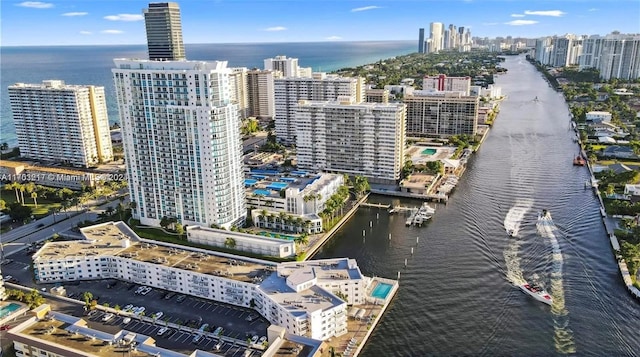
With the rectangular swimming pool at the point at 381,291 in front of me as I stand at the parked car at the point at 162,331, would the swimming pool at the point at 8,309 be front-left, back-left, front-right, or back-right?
back-left

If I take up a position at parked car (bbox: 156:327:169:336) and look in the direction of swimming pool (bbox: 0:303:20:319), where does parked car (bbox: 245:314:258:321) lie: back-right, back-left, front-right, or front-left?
back-right

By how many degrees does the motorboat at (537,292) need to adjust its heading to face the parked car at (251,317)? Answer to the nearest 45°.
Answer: approximately 90° to its right

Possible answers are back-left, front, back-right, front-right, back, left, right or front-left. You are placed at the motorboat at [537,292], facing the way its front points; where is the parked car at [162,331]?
right

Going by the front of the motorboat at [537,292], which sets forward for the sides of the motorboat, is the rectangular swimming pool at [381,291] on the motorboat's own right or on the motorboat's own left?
on the motorboat's own right

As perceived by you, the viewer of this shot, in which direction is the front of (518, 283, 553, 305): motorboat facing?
facing the viewer and to the right of the viewer

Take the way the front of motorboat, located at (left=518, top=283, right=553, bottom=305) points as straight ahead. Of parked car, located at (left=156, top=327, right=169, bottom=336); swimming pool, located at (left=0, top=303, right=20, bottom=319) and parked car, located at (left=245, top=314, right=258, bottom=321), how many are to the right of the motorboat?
3

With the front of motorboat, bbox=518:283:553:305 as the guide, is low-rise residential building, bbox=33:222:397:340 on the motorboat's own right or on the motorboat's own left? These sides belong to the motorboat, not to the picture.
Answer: on the motorboat's own right

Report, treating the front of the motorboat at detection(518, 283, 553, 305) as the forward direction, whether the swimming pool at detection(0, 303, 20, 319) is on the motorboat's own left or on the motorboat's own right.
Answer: on the motorboat's own right
